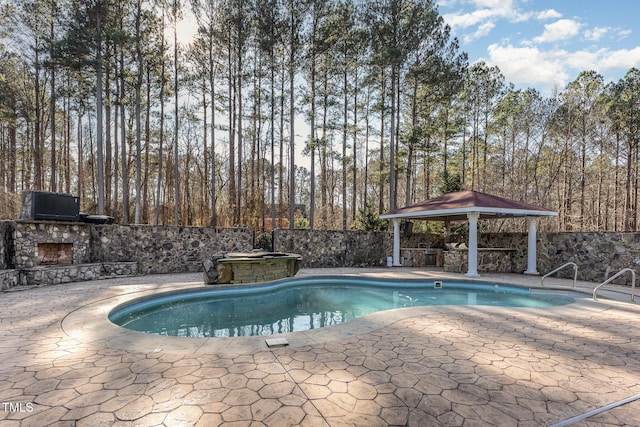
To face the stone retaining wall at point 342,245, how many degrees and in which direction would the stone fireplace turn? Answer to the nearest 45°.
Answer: approximately 45° to its left

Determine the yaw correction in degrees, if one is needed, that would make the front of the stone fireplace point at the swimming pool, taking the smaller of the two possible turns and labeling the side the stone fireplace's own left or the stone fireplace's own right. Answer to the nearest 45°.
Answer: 0° — it already faces it

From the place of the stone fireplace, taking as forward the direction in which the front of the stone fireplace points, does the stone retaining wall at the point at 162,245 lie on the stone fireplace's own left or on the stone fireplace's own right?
on the stone fireplace's own left

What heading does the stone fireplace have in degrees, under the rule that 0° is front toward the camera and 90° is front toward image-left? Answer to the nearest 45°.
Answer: approximately 315°
